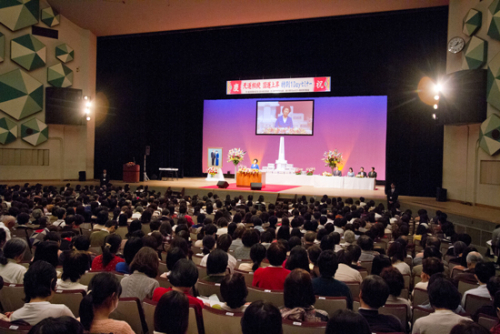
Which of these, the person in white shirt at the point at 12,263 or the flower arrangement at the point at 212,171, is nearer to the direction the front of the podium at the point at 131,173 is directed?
the person in white shirt

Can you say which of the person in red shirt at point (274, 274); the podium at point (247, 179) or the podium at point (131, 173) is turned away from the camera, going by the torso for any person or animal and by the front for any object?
the person in red shirt

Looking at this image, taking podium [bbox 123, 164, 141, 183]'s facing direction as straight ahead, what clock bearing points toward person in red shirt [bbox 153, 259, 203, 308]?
The person in red shirt is roughly at 12 o'clock from the podium.

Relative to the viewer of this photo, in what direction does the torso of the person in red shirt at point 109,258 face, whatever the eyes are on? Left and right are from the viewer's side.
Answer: facing away from the viewer and to the right of the viewer

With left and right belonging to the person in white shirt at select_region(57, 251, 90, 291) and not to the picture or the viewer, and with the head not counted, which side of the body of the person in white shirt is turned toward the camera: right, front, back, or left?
back

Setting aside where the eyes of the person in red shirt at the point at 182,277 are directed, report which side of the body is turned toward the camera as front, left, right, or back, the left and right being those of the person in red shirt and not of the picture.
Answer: back

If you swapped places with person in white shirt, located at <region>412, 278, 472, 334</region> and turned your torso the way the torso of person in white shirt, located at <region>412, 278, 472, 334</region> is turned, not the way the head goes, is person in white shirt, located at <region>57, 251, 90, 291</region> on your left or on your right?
on your left

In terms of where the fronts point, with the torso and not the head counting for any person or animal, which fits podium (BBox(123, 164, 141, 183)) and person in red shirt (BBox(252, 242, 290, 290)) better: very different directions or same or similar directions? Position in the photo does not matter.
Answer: very different directions

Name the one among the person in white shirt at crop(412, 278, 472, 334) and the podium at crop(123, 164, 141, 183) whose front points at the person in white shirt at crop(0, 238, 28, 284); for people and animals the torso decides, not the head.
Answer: the podium

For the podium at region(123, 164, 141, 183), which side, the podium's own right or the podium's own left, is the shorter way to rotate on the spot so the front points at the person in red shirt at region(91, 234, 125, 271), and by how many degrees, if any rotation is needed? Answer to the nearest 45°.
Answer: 0° — it already faces them

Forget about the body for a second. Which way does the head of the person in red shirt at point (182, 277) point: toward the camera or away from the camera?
away from the camera

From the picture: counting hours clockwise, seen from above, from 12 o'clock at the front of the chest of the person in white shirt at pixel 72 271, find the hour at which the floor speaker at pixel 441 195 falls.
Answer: The floor speaker is roughly at 2 o'clock from the person in white shirt.

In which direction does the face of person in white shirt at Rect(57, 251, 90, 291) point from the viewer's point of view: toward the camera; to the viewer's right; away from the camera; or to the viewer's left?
away from the camera

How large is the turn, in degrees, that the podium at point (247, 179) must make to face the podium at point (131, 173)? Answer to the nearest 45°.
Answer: approximately 90° to its right

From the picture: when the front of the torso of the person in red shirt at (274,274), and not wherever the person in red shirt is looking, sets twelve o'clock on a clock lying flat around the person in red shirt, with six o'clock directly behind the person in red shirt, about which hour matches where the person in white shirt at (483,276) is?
The person in white shirt is roughly at 3 o'clock from the person in red shirt.
